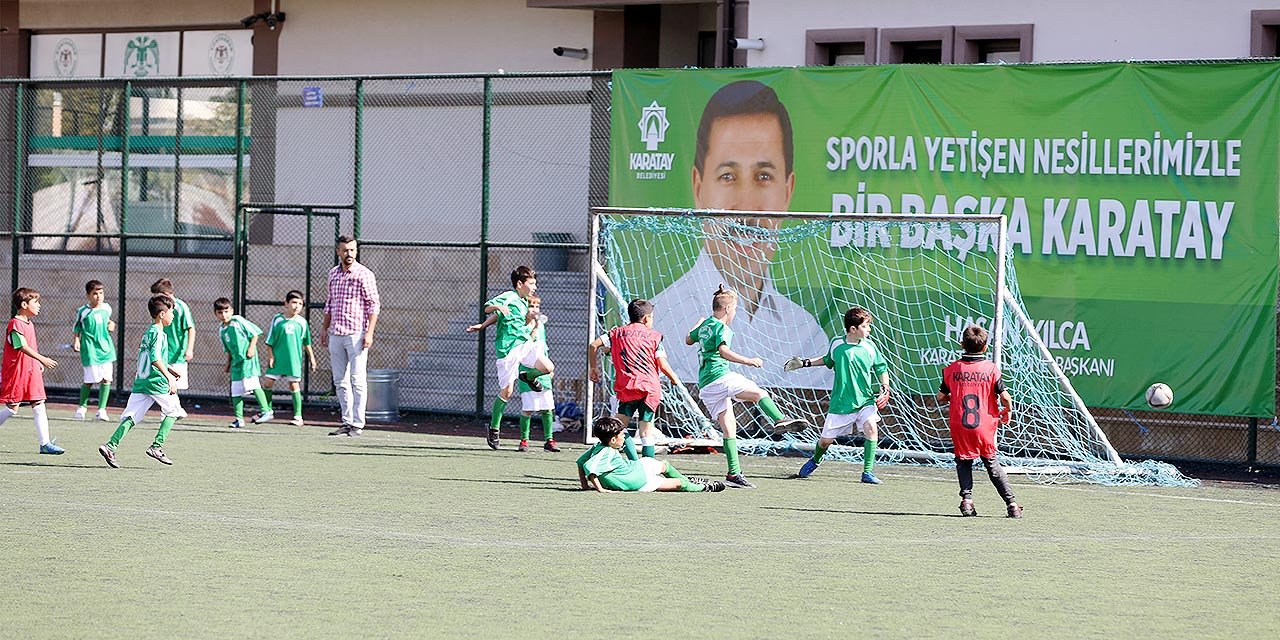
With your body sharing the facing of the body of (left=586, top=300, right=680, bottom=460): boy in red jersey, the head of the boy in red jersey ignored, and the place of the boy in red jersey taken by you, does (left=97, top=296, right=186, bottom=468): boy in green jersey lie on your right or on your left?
on your left

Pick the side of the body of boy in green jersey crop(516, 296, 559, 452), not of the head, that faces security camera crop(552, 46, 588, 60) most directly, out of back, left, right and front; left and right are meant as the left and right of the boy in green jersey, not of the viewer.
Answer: back

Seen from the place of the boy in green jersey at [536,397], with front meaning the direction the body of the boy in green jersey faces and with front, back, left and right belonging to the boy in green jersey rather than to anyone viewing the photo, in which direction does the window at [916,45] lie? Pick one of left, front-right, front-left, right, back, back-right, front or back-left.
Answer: back-left

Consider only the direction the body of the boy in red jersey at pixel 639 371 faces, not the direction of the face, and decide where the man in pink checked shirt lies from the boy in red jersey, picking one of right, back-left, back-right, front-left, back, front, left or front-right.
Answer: front-left

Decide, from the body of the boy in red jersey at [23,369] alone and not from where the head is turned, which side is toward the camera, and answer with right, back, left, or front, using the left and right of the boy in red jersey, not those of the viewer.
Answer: right

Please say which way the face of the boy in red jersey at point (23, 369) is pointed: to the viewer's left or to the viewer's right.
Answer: to the viewer's right

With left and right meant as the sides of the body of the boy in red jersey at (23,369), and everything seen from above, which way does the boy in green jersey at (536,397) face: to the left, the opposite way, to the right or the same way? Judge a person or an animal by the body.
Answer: to the right

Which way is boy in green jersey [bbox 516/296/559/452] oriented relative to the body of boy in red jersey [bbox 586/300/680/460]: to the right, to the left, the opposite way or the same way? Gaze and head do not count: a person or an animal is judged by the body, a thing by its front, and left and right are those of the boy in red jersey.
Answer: the opposite way

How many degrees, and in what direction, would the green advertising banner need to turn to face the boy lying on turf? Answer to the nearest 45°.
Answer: approximately 45° to its right

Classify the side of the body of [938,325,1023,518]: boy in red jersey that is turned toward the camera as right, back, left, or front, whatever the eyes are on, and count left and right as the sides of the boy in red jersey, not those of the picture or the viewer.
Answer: back

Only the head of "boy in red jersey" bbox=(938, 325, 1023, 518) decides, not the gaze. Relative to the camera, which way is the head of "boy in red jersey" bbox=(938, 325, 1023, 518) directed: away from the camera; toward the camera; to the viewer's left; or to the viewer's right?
away from the camera
